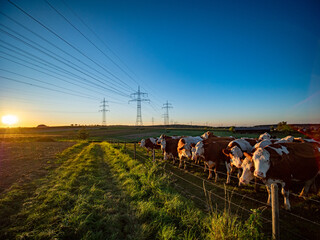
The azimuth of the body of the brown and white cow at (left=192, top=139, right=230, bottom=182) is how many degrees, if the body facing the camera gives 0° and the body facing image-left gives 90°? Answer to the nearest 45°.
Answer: approximately 45°

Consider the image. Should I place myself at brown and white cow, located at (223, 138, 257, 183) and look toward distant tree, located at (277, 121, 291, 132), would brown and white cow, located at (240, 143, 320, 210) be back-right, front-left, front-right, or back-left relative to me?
back-right

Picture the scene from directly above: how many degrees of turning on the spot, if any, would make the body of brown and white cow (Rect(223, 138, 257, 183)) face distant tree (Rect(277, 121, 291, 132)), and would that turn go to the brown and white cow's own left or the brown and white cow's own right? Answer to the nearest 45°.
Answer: approximately 135° to the brown and white cow's own right

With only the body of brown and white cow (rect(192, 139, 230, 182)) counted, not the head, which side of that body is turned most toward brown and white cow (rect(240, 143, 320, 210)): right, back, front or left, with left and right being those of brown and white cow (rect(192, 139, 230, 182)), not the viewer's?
left

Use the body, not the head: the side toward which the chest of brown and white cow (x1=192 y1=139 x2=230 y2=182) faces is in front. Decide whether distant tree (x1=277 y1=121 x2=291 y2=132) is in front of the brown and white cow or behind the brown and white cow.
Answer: behind

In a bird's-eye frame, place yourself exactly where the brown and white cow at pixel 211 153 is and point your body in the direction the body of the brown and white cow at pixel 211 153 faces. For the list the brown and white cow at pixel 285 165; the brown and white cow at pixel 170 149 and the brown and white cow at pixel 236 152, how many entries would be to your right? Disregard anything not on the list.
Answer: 1

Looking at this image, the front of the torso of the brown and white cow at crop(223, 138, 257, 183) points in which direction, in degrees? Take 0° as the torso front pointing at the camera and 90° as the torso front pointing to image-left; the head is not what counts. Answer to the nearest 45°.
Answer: approximately 45°

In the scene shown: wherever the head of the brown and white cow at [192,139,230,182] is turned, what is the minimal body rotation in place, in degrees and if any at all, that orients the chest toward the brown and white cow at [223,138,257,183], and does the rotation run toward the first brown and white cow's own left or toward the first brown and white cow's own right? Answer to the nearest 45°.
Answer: approximately 90° to the first brown and white cow's own left

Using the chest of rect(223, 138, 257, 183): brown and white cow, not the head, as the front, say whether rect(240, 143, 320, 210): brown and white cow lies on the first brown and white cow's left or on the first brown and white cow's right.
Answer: on the first brown and white cow's left

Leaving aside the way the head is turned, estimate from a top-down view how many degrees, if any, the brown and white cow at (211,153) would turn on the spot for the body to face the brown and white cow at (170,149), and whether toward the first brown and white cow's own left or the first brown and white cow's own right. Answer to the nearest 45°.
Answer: approximately 90° to the first brown and white cow's own right
